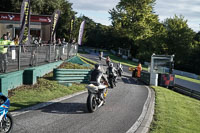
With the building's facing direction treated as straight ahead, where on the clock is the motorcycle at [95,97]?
The motorcycle is roughly at 12 o'clock from the building.

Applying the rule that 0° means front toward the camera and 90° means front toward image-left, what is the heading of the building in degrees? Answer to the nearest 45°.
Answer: approximately 0°

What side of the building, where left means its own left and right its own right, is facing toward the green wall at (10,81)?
front

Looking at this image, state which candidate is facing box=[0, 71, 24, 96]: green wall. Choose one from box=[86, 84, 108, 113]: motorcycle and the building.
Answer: the building

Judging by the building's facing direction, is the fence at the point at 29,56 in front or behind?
in front

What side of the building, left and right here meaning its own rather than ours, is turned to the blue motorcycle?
front

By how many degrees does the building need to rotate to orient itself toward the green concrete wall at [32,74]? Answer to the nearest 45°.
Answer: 0° — it already faces it

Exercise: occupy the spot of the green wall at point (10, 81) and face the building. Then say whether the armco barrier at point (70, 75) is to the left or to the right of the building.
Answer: right

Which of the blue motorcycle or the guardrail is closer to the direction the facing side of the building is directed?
the blue motorcycle

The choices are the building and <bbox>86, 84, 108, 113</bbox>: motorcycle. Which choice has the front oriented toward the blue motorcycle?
the building

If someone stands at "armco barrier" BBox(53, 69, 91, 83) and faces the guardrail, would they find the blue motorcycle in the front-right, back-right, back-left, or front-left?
back-right
